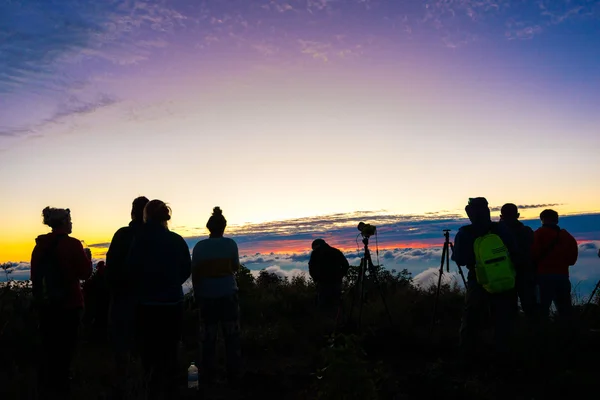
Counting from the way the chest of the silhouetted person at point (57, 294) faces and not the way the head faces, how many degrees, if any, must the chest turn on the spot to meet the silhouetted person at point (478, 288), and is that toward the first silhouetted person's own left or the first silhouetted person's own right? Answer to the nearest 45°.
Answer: approximately 45° to the first silhouetted person's own right

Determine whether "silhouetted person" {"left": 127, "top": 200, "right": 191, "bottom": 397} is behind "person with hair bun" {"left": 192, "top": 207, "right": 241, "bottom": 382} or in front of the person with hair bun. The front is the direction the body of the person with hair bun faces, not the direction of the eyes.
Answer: behind

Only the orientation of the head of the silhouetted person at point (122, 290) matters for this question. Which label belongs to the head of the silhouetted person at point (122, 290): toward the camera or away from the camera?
away from the camera

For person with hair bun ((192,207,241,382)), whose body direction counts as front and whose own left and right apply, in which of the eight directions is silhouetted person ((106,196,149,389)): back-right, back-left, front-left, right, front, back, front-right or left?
back-left

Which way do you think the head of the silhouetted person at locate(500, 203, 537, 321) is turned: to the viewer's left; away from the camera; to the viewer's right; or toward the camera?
away from the camera

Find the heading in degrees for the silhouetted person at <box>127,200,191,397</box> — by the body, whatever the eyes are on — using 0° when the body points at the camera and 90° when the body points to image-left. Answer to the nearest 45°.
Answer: approximately 180°

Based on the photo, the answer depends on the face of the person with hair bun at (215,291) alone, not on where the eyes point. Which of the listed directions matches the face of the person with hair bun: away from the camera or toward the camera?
away from the camera

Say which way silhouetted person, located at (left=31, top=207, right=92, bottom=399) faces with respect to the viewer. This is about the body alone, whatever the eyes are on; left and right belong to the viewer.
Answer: facing away from the viewer and to the right of the viewer

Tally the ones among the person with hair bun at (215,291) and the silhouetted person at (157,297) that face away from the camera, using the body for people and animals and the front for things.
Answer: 2

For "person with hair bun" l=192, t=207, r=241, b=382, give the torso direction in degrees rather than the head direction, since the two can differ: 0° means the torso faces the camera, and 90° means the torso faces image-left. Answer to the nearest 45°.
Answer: approximately 180°
